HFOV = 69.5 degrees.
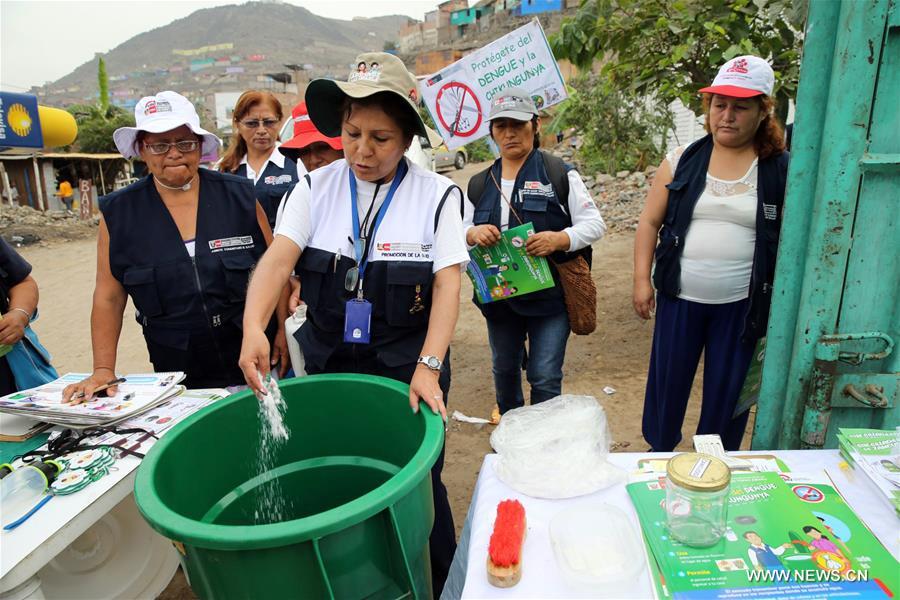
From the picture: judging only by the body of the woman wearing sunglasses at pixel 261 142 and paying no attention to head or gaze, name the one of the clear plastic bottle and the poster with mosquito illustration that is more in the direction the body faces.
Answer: the clear plastic bottle

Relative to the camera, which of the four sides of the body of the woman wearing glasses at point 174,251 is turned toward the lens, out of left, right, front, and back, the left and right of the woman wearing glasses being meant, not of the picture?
front

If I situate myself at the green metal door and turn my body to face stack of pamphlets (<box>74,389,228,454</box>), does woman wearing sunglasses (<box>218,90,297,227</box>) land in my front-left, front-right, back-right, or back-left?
front-right

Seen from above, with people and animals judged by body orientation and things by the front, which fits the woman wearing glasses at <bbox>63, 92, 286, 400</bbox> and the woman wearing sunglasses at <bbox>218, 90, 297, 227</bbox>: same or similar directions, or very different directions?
same or similar directions

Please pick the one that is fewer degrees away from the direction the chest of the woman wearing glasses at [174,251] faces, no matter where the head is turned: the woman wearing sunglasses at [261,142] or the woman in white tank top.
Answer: the woman in white tank top

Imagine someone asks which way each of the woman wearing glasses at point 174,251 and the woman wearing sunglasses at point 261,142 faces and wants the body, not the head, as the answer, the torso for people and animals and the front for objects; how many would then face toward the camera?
2

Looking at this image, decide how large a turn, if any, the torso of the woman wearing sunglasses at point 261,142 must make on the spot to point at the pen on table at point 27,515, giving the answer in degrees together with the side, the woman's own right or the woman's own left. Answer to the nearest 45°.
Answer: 0° — they already face it

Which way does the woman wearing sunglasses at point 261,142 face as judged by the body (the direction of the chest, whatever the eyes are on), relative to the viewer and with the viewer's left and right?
facing the viewer

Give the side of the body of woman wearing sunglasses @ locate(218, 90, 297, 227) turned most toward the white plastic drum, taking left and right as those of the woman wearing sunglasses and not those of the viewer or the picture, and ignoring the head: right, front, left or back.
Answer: front

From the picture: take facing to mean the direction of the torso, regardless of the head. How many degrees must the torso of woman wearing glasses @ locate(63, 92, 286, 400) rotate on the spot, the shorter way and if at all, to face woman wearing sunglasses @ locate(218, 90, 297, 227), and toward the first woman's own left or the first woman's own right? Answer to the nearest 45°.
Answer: approximately 180°

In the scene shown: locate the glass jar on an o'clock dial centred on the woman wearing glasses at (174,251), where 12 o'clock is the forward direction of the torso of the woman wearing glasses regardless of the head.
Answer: The glass jar is roughly at 11 o'clock from the woman wearing glasses.

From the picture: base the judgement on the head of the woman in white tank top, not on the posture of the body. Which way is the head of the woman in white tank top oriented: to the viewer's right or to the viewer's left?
to the viewer's left

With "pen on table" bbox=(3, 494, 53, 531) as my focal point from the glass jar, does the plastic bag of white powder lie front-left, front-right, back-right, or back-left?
front-right

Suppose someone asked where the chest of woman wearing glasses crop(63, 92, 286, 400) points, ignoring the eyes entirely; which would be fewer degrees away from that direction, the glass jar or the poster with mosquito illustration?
the glass jar
